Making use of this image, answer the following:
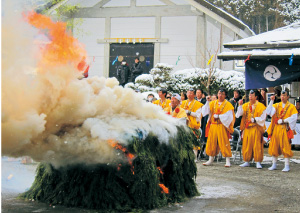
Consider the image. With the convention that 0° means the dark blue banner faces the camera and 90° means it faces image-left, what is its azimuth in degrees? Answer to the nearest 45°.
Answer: approximately 0°

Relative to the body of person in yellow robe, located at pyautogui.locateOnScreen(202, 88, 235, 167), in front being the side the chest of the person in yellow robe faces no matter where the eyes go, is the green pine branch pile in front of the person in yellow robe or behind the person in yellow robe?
in front

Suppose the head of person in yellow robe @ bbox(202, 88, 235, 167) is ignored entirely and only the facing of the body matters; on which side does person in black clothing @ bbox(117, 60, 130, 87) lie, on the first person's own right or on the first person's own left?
on the first person's own right

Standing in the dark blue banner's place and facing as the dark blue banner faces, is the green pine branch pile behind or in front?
in front

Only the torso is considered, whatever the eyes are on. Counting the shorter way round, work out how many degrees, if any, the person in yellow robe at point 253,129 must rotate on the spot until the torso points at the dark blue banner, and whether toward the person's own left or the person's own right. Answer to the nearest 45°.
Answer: approximately 135° to the person's own right

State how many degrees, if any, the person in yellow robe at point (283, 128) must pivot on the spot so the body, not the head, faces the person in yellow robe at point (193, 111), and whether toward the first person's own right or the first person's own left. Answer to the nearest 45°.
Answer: approximately 45° to the first person's own right

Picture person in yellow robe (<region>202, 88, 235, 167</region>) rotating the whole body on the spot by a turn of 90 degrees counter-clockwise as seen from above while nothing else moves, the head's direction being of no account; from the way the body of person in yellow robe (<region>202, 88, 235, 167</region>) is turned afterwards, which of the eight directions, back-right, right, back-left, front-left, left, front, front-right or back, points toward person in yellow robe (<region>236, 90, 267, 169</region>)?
front-left

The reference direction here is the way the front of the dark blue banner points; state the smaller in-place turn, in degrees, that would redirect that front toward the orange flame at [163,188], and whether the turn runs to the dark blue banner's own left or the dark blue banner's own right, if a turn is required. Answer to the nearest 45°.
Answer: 0° — it already faces it

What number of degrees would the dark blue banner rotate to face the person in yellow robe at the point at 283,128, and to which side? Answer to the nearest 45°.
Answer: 0° — it already faces them
